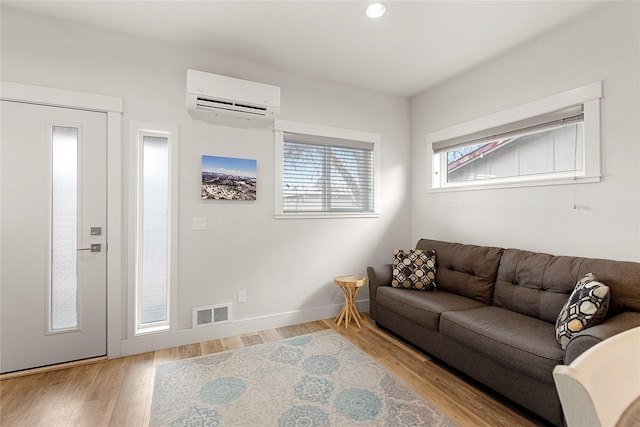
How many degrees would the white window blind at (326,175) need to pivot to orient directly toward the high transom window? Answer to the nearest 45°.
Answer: approximately 45° to its left

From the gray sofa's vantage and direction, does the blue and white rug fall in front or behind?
in front

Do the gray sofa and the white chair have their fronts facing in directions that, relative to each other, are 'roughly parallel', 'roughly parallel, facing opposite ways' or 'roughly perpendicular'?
roughly perpendicular

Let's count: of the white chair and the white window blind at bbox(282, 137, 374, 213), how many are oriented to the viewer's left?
0

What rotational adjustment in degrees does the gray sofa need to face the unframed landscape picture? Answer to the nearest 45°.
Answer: approximately 45° to its right

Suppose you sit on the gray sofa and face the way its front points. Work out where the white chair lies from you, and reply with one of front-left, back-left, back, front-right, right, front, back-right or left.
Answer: front-left
